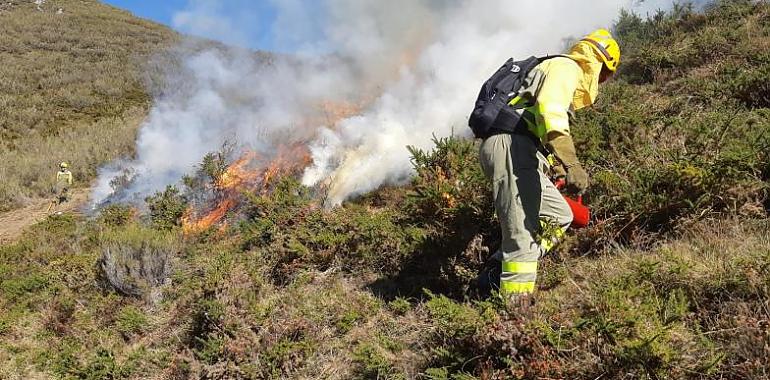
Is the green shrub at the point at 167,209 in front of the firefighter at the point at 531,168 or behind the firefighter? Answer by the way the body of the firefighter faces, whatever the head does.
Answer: behind

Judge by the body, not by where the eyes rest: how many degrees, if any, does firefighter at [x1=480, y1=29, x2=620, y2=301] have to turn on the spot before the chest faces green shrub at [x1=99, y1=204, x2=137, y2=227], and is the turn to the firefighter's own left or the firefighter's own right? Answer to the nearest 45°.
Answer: approximately 135° to the firefighter's own left

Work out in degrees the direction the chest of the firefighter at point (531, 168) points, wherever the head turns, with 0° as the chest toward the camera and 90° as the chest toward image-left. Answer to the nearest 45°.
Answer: approximately 270°

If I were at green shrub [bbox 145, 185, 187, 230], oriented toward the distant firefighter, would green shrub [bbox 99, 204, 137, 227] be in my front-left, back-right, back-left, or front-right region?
front-left

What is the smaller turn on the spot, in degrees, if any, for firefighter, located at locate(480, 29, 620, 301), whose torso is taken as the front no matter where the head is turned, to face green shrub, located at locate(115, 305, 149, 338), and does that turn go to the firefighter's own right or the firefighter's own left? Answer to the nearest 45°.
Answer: approximately 180°

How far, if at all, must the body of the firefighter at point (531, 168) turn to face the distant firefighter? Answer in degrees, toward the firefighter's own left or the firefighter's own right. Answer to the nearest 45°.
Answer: approximately 135° to the firefighter's own left

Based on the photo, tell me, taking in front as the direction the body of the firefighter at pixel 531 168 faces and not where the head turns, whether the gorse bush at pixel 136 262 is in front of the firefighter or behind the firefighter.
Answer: behind

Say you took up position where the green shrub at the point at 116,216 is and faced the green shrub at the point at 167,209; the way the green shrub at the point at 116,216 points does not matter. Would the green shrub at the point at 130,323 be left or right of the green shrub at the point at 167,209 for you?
right
